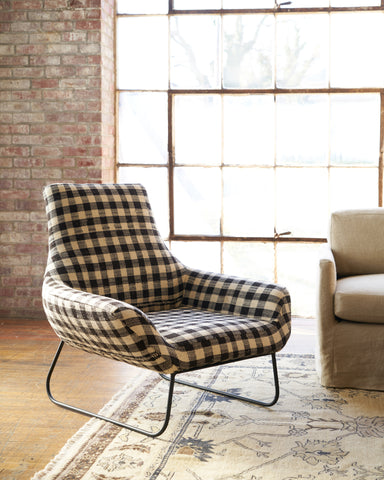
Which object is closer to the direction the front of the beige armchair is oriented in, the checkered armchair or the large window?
the checkered armchair

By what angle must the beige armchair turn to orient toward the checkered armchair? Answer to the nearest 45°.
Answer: approximately 90° to its right

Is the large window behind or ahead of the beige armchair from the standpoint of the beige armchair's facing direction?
behind

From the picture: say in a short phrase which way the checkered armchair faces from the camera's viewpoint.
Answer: facing the viewer and to the right of the viewer

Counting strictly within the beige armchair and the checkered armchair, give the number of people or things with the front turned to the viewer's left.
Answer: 0

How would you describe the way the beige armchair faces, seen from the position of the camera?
facing the viewer

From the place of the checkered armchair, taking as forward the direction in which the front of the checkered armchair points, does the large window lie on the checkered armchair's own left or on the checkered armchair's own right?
on the checkered armchair's own left
